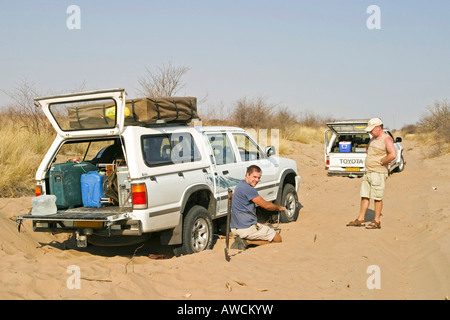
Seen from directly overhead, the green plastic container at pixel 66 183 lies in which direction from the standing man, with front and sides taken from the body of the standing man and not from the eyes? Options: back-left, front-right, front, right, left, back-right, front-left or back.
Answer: front

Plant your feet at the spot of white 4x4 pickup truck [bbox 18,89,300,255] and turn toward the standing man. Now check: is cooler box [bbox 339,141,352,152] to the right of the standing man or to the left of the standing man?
left

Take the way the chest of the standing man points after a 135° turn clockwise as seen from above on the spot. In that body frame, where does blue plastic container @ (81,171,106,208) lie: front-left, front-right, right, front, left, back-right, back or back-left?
back-left

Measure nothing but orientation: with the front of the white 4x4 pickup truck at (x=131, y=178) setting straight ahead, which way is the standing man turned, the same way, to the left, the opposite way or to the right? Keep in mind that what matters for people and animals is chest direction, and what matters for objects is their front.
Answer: the opposite way

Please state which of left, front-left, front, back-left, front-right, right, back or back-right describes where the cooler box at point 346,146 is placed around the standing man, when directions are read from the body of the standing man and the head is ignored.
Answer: back-right

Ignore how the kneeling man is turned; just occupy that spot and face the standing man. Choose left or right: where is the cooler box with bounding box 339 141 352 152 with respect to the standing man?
left

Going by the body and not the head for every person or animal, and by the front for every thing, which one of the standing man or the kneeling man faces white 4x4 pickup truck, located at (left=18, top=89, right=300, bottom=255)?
the standing man

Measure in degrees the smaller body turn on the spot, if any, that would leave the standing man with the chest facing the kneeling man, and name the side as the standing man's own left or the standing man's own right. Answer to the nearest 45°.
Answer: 0° — they already face them

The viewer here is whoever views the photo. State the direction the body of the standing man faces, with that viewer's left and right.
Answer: facing the viewer and to the left of the viewer

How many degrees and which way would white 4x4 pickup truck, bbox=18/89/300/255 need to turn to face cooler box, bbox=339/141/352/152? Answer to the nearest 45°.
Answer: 0° — it already faces it

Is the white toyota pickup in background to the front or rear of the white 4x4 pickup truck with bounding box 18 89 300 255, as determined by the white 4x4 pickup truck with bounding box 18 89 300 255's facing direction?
to the front

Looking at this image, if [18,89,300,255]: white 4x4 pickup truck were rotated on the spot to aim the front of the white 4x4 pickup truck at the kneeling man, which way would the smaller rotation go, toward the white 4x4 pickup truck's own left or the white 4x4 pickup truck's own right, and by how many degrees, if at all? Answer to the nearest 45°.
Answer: approximately 45° to the white 4x4 pickup truck's own right

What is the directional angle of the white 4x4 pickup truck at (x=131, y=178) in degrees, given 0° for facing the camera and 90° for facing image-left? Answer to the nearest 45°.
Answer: approximately 225°
